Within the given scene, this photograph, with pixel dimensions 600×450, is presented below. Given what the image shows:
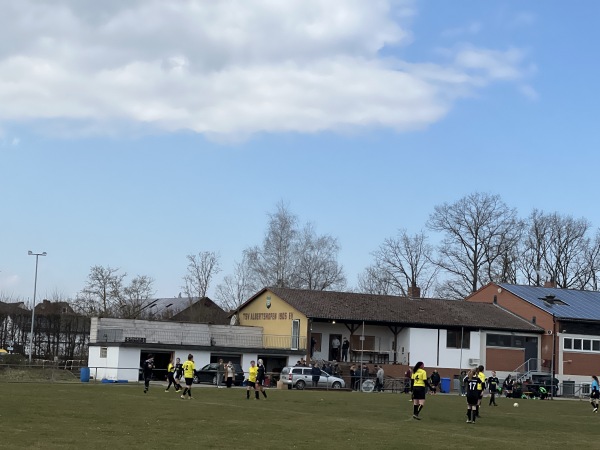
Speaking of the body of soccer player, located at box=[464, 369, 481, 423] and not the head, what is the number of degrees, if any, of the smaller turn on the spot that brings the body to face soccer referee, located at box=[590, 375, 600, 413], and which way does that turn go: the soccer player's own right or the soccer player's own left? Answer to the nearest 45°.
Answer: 0° — they already face them

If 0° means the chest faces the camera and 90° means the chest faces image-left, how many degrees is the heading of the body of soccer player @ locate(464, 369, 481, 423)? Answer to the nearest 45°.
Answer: approximately 180°

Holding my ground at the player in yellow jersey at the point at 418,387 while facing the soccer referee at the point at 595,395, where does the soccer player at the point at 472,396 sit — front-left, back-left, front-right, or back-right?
front-right

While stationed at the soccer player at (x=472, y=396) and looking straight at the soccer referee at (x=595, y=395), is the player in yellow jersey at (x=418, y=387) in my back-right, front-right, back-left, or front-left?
back-left

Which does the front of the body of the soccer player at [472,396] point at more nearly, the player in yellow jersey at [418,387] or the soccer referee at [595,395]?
the soccer referee

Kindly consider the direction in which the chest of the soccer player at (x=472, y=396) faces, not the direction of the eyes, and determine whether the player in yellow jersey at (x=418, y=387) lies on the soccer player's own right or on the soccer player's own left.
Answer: on the soccer player's own left
